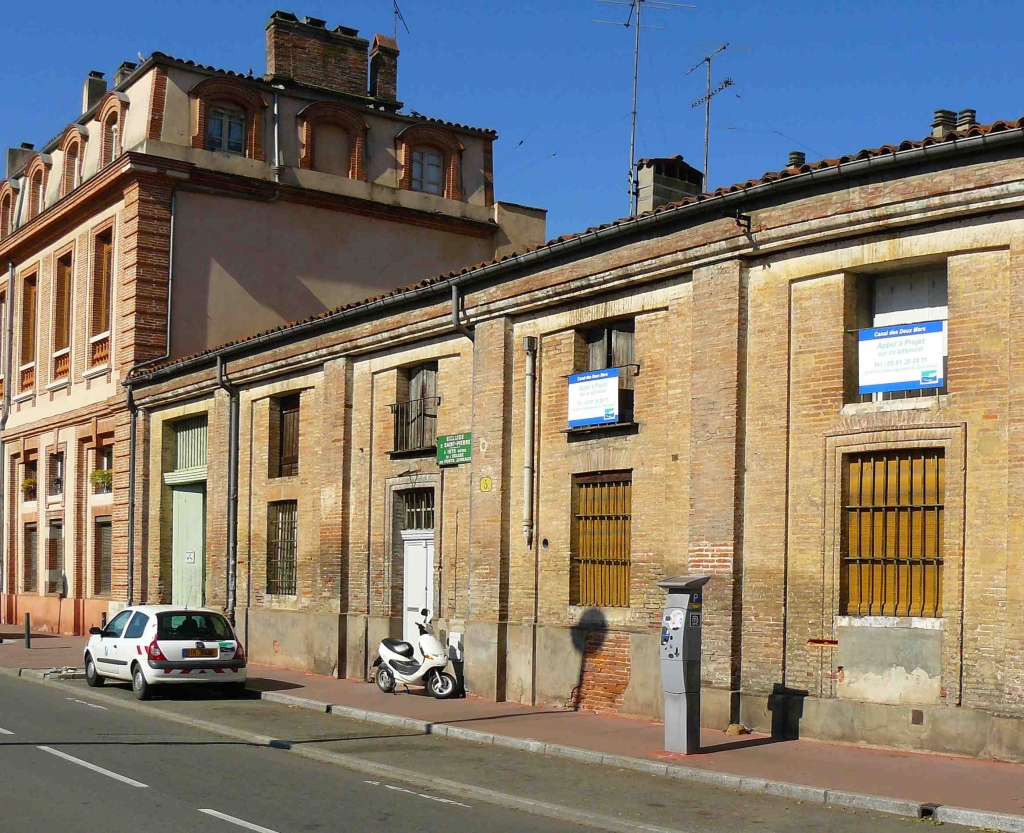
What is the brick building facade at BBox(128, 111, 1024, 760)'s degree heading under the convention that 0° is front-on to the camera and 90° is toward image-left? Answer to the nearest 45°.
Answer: approximately 45°

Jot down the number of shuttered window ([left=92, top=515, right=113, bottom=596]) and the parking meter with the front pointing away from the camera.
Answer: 0

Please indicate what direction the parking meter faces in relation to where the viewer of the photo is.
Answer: facing the viewer and to the left of the viewer

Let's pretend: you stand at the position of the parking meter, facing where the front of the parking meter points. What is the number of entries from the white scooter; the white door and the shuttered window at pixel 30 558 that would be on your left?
0

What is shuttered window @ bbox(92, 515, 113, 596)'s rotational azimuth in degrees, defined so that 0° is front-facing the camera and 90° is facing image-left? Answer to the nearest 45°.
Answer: approximately 45°

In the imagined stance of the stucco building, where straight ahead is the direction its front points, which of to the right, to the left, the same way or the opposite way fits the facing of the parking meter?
the same way

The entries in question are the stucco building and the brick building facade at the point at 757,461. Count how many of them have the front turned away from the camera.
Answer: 0

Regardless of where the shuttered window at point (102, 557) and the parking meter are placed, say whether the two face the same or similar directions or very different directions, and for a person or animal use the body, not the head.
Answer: same or similar directions

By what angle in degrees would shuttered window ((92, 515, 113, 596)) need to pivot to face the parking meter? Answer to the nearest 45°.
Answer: approximately 45° to its left

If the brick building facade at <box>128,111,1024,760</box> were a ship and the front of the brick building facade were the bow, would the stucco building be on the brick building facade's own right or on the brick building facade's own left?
on the brick building facade's own right

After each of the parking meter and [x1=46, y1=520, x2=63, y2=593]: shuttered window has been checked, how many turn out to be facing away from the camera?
0

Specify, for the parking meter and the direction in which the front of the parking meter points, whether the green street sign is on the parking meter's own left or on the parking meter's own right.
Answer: on the parking meter's own right

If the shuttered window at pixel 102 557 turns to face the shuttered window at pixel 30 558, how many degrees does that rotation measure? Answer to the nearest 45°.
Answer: approximately 135° to its right
